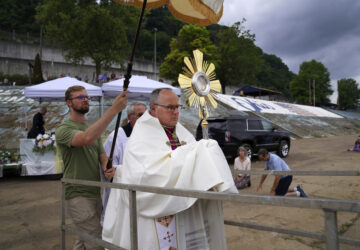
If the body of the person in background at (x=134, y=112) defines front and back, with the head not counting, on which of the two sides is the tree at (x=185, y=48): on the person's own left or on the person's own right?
on the person's own left

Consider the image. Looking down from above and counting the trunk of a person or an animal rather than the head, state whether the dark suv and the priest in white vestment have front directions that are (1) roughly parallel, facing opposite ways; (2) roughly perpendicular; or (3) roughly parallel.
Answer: roughly perpendicular

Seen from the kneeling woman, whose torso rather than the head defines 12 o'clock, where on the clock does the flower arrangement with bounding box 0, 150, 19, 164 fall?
The flower arrangement is roughly at 3 o'clock from the kneeling woman.

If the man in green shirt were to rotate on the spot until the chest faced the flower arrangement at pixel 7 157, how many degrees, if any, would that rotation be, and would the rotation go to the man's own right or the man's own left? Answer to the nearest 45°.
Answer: approximately 135° to the man's own left

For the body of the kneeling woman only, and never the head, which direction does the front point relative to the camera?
toward the camera

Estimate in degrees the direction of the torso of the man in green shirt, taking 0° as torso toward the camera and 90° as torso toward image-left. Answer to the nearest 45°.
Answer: approximately 315°

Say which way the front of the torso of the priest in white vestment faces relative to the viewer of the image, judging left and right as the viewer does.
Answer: facing the viewer and to the right of the viewer

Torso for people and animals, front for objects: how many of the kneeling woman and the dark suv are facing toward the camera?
1

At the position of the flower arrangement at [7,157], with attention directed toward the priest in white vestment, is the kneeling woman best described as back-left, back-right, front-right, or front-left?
front-left
